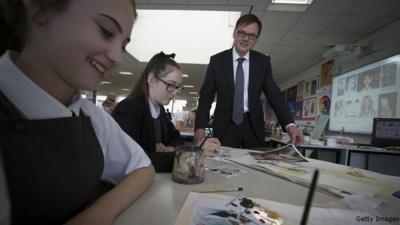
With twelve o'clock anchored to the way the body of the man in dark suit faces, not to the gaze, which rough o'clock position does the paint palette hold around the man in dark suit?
The paint palette is roughly at 12 o'clock from the man in dark suit.

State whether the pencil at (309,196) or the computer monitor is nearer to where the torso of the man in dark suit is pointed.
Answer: the pencil

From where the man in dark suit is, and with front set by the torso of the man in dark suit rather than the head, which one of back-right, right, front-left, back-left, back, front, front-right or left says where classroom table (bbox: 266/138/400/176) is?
back-left

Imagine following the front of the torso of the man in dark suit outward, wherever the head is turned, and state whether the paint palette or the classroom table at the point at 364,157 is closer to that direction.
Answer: the paint palette

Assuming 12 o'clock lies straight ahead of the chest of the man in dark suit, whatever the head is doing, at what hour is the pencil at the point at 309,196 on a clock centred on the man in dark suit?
The pencil is roughly at 12 o'clock from the man in dark suit.

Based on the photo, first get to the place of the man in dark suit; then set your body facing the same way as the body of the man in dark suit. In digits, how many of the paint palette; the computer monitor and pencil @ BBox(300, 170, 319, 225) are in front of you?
2

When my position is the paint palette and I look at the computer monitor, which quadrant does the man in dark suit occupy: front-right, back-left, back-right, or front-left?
front-left

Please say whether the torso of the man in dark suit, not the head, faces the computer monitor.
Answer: no

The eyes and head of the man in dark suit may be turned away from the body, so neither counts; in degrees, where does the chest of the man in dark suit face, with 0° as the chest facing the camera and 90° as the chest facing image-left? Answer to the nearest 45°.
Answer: approximately 0°

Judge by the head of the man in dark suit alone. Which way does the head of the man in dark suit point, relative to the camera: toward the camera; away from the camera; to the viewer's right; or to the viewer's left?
toward the camera
